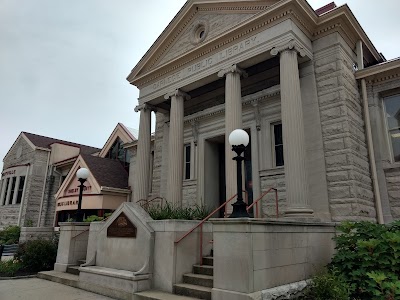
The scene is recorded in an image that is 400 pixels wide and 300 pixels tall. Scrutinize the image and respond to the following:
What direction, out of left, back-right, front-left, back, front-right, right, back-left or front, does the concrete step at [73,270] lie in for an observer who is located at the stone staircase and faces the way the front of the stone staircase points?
right

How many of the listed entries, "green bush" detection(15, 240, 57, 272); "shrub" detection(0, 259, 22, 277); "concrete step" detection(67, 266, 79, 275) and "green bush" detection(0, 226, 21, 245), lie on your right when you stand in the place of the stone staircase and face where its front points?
4

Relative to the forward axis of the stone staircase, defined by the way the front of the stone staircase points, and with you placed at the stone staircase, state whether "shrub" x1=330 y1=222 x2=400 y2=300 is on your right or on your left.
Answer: on your left

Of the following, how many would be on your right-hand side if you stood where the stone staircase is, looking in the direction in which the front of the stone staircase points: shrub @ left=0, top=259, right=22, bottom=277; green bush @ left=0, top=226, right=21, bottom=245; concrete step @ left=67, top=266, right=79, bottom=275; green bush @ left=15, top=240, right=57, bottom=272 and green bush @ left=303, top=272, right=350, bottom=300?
4

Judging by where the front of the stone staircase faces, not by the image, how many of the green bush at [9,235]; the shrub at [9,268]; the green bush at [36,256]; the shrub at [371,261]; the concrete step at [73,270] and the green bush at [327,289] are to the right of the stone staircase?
4

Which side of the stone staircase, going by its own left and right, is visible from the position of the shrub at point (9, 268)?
right

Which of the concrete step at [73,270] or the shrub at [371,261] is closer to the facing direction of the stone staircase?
the concrete step

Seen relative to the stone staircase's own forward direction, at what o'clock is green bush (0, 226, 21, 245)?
The green bush is roughly at 3 o'clock from the stone staircase.

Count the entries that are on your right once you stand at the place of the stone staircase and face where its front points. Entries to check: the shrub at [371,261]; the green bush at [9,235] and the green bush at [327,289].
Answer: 1

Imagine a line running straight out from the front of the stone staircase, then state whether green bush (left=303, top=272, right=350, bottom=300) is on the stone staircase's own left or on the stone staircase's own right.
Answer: on the stone staircase's own left

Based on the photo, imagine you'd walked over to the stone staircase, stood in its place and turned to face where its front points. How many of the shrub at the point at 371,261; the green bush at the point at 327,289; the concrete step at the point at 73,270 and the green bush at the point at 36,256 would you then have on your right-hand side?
2

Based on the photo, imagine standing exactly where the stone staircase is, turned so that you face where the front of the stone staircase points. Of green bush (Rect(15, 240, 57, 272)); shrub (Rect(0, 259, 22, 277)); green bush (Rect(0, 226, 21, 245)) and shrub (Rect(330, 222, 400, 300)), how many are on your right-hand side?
3

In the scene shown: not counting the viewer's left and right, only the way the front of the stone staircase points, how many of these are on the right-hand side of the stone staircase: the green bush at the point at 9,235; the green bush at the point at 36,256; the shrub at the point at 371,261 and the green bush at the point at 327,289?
2

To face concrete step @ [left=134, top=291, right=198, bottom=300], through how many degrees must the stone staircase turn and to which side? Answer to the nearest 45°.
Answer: approximately 45° to its right

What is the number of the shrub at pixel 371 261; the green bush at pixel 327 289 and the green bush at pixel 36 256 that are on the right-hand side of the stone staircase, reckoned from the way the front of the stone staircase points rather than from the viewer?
1
